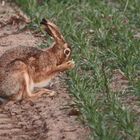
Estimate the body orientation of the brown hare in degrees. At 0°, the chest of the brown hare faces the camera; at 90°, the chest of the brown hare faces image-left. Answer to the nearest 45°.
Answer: approximately 270°
